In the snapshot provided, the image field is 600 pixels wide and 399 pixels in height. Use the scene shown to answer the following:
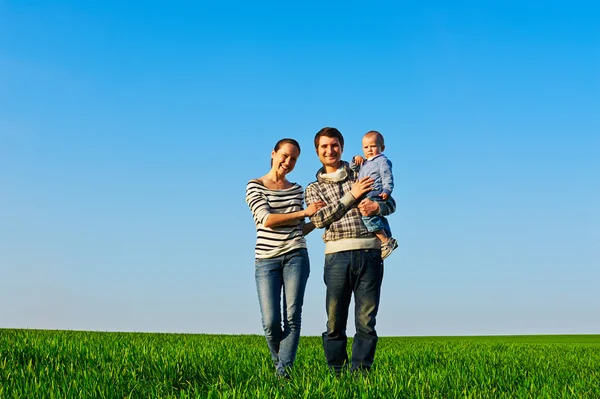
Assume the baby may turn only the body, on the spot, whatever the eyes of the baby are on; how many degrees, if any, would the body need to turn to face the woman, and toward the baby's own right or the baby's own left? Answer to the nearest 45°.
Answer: approximately 45° to the baby's own right

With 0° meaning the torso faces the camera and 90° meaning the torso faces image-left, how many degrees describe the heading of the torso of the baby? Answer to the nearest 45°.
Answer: approximately 45°
